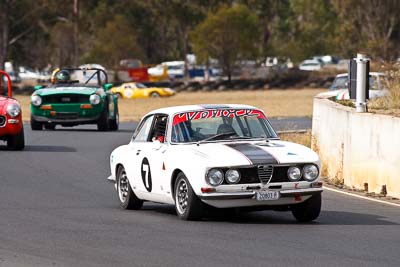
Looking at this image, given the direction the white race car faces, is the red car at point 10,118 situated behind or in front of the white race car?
behind

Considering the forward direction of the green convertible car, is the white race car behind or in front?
in front

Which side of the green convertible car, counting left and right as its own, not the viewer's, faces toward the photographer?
front

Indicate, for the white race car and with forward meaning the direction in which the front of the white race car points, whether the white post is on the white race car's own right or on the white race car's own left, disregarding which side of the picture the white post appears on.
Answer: on the white race car's own left

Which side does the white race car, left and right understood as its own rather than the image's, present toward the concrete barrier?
left

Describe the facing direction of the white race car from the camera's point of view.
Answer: facing the viewer and to the right of the viewer

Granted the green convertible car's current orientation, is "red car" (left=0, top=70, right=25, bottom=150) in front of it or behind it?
in front

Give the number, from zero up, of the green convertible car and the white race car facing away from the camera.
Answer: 0
